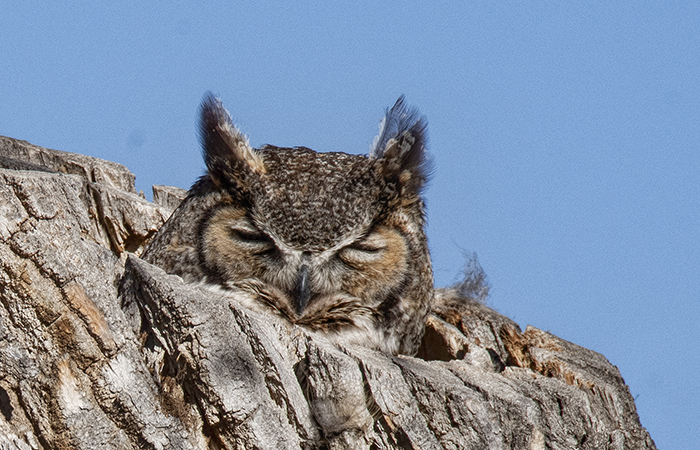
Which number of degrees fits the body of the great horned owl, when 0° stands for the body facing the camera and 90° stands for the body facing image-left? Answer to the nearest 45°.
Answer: approximately 0°
